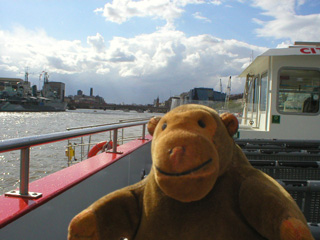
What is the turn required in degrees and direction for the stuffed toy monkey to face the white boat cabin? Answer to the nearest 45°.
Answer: approximately 180°

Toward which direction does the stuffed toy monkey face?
toward the camera
